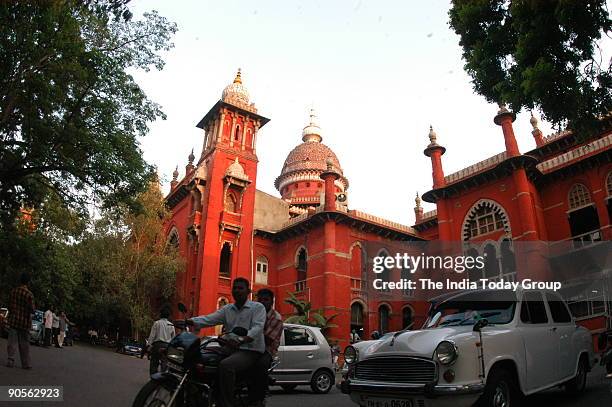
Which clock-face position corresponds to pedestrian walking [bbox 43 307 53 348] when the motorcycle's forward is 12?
The pedestrian walking is roughly at 4 o'clock from the motorcycle.

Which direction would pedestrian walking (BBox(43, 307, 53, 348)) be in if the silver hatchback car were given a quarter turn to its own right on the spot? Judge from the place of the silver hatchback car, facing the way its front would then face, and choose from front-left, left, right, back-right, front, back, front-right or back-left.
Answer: front-left

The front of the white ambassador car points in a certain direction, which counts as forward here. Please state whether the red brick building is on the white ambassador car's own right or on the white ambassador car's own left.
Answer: on the white ambassador car's own right

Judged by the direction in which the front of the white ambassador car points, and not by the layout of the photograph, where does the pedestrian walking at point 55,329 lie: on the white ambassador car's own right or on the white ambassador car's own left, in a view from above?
on the white ambassador car's own right

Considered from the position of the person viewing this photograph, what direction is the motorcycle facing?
facing the viewer and to the left of the viewer

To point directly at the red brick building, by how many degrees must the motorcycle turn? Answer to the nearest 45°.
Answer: approximately 180°

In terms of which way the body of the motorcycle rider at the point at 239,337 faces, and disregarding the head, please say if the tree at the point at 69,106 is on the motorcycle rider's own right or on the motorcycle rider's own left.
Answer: on the motorcycle rider's own right

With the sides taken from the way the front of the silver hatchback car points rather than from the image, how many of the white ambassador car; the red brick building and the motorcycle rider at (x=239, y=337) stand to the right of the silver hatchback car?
1

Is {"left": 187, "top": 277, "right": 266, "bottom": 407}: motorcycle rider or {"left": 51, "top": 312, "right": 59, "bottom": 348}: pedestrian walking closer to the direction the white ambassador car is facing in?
the motorcycle rider

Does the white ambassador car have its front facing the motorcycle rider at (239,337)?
yes

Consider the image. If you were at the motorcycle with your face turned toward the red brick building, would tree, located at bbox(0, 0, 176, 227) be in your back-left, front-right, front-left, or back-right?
front-left

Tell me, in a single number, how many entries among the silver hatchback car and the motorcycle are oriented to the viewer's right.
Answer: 0

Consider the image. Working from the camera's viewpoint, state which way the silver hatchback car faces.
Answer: facing to the left of the viewer

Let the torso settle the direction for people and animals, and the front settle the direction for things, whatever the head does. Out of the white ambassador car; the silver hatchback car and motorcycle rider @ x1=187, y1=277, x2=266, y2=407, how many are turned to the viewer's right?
0

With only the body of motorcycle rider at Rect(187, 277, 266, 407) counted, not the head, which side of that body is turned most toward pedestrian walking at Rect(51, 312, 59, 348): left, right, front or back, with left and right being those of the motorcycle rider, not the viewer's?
right

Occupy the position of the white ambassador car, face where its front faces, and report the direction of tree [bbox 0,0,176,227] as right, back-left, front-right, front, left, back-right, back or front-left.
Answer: front-right

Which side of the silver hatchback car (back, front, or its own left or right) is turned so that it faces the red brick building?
right
